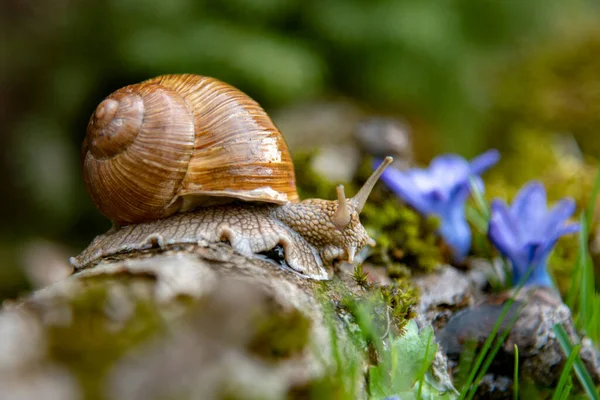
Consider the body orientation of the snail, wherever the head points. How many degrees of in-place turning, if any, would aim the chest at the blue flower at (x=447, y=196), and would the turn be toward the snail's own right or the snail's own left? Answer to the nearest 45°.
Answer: approximately 45° to the snail's own left

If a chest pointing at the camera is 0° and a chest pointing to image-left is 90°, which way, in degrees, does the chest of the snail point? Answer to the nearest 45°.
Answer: approximately 270°

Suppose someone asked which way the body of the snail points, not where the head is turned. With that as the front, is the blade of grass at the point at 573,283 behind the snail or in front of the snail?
in front

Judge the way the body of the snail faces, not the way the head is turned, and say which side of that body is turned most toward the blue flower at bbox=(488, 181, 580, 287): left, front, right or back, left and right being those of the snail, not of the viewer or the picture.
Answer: front

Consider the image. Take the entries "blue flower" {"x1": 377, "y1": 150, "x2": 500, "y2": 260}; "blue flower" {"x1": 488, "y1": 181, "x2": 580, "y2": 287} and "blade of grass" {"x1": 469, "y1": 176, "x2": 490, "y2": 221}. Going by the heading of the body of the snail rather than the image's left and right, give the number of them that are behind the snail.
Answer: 0

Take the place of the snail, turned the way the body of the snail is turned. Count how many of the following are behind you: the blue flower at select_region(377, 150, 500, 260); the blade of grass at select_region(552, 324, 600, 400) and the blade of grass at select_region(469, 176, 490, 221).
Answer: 0

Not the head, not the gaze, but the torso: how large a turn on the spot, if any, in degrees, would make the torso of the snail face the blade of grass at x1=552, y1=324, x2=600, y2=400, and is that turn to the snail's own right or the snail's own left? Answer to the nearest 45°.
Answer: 0° — it already faces it
